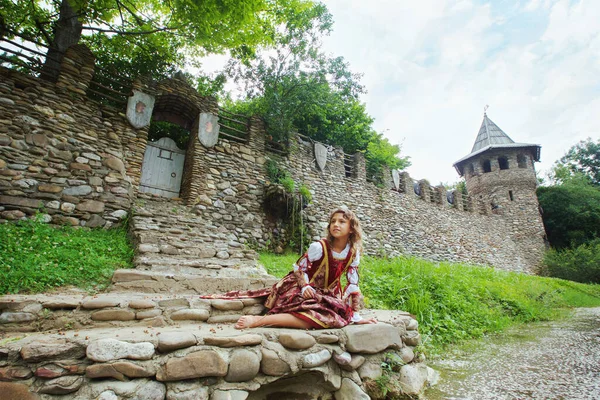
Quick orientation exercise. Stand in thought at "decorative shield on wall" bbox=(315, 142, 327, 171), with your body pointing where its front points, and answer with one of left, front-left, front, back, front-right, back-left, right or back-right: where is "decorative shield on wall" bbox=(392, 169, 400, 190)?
left

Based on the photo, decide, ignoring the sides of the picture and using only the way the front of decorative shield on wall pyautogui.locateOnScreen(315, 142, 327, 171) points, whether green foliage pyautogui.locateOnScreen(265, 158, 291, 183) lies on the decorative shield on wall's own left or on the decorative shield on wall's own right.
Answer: on the decorative shield on wall's own right

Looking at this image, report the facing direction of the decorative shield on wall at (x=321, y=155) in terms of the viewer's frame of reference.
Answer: facing the viewer and to the right of the viewer

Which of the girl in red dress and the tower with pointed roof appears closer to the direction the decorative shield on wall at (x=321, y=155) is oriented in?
the girl in red dress

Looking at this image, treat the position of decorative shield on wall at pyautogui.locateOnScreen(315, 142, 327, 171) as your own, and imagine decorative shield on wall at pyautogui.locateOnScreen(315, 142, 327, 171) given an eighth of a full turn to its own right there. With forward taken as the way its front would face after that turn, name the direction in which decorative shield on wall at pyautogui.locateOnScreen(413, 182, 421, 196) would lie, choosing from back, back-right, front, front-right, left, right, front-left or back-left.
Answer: back-left

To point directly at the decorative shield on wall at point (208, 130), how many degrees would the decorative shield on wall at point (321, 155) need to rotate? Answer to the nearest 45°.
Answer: approximately 90° to its right

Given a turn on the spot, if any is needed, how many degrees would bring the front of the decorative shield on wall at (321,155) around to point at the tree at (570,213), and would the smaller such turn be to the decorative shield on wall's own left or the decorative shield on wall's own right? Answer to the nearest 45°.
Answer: approximately 90° to the decorative shield on wall's own left

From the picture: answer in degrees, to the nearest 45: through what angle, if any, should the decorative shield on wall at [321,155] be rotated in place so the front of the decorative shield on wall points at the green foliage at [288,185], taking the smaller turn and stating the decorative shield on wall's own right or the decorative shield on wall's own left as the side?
approximately 90° to the decorative shield on wall's own right

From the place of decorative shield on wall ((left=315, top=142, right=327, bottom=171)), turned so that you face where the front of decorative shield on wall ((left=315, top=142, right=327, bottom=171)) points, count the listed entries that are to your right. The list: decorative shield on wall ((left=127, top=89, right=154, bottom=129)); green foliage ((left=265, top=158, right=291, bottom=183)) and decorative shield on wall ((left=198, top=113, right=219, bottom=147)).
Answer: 3

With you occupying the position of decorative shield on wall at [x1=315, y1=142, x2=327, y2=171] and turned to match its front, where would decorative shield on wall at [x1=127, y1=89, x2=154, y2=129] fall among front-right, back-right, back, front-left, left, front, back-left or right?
right

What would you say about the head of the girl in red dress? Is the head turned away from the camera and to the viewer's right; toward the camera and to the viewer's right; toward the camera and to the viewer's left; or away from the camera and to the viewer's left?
toward the camera and to the viewer's left

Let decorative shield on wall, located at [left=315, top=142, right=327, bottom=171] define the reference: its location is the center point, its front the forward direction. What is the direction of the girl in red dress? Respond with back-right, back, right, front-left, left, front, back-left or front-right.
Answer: front-right
